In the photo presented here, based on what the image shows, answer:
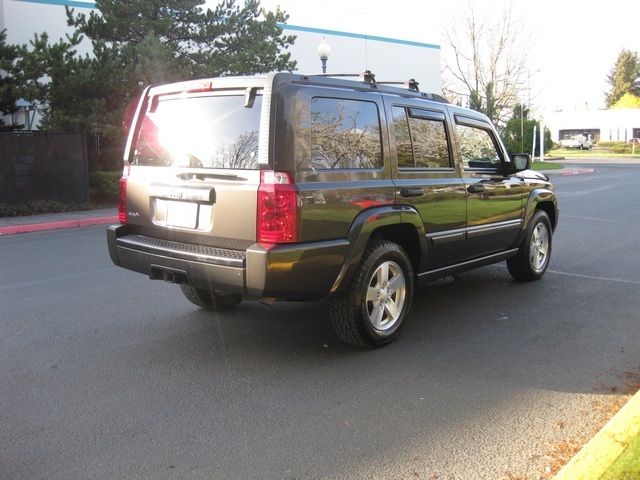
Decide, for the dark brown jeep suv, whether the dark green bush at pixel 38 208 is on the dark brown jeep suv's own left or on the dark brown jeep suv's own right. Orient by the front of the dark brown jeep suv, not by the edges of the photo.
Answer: on the dark brown jeep suv's own left

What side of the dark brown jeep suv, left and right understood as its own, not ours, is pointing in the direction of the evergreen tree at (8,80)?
left

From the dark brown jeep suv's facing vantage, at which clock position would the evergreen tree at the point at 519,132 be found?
The evergreen tree is roughly at 11 o'clock from the dark brown jeep suv.

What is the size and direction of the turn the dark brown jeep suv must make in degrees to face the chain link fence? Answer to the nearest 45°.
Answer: approximately 90° to its left

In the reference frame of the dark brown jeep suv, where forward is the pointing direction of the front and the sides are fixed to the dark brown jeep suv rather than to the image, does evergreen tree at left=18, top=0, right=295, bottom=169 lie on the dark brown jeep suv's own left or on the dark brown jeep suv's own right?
on the dark brown jeep suv's own left

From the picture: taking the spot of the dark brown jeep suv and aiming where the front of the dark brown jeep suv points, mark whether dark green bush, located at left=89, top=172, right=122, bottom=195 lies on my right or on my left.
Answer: on my left

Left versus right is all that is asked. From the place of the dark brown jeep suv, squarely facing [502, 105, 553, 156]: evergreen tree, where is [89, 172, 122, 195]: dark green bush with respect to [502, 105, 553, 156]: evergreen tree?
left

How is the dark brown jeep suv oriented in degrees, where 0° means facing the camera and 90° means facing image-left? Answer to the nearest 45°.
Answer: approximately 225°
